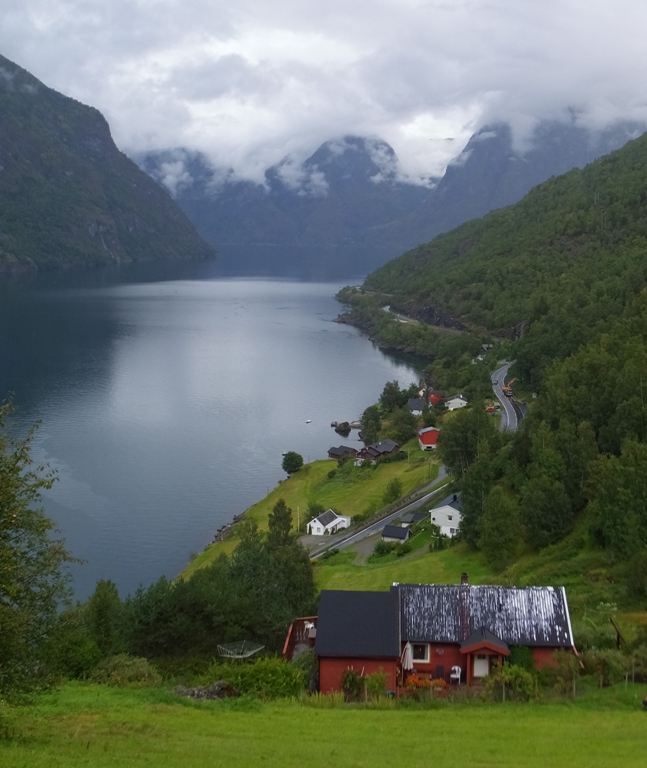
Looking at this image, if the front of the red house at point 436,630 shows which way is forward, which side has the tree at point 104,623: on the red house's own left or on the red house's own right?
on the red house's own right

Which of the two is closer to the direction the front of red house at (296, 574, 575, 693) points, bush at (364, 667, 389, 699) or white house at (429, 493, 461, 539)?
the bush

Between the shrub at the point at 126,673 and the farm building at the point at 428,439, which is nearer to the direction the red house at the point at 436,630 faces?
the shrub

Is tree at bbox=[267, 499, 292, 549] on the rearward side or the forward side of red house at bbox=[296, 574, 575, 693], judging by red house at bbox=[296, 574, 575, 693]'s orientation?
on the rearward side

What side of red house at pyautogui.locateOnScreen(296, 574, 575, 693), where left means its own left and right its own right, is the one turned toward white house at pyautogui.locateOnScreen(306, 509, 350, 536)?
back

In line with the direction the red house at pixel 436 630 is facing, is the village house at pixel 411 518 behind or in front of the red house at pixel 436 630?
behind

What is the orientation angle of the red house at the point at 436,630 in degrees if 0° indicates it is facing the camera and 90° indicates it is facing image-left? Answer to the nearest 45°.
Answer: approximately 0°

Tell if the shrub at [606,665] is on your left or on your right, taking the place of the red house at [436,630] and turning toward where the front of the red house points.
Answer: on your left

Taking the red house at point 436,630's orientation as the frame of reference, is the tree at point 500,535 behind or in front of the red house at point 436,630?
behind

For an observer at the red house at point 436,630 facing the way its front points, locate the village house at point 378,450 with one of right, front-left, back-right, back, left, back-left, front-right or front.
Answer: back

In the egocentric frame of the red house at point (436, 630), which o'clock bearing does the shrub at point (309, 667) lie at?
The shrub is roughly at 3 o'clock from the red house.

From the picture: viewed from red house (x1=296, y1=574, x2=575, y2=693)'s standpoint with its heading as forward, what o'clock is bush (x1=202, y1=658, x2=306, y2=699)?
The bush is roughly at 2 o'clock from the red house.

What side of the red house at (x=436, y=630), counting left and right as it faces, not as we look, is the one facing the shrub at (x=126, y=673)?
right
